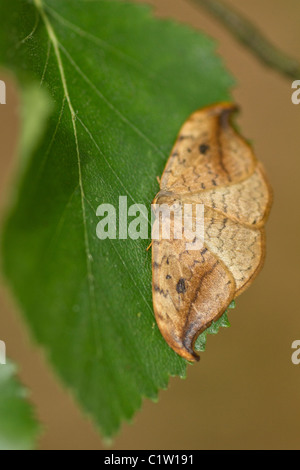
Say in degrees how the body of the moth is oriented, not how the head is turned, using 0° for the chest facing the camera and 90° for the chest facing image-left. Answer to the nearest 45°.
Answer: approximately 90°
